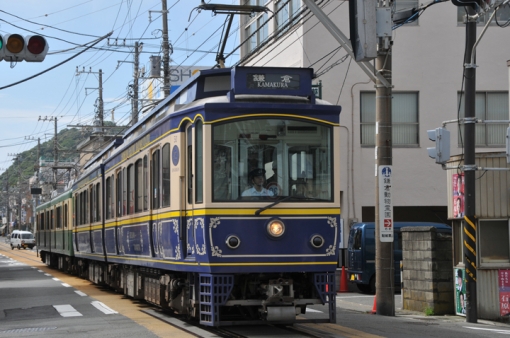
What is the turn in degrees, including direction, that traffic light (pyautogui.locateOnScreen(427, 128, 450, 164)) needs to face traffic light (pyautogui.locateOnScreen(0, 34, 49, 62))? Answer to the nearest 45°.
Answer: approximately 45° to its left

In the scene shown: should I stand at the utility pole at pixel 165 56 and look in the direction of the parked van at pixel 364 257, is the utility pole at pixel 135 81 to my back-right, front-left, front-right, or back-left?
back-left

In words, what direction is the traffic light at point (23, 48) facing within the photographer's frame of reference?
facing the viewer

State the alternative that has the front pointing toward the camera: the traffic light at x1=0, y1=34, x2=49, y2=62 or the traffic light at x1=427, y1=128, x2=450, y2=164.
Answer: the traffic light at x1=0, y1=34, x2=49, y2=62

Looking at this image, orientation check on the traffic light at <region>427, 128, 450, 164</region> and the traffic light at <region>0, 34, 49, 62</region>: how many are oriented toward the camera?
1

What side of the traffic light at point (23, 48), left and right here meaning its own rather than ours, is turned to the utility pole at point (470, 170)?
left

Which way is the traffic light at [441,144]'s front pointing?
to the viewer's left

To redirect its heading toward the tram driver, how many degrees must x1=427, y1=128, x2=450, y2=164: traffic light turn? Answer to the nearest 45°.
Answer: approximately 45° to its left
